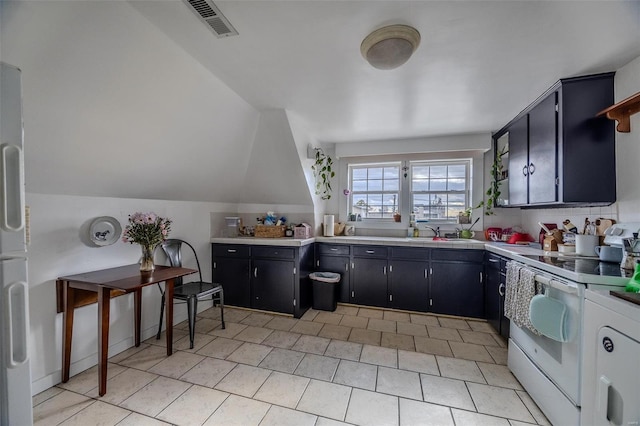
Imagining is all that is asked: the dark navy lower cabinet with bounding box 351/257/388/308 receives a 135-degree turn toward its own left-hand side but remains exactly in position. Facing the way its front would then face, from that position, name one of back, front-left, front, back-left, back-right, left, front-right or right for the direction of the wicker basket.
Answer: back-left

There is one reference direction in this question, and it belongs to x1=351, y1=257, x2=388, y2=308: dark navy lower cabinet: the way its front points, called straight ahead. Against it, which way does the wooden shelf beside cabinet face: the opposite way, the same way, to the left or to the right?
to the right

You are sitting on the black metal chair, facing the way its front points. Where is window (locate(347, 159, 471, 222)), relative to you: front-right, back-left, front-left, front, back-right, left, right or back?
front-left

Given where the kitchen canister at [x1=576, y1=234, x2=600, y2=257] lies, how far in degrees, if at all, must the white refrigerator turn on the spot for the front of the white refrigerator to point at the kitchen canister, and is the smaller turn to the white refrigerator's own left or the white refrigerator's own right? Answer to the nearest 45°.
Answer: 0° — it already faces it

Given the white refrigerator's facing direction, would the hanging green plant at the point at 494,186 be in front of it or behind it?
in front

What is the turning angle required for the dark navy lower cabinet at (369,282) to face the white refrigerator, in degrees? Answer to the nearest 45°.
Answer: approximately 45° to its right

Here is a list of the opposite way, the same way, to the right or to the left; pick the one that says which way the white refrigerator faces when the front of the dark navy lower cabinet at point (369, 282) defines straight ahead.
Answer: to the left

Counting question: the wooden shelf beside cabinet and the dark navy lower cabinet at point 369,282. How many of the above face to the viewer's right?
0

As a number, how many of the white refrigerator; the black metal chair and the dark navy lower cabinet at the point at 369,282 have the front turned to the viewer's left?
0

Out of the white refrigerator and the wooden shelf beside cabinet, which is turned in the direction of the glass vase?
the wooden shelf beside cabinet

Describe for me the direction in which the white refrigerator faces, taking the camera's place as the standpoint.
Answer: facing the viewer and to the right of the viewer

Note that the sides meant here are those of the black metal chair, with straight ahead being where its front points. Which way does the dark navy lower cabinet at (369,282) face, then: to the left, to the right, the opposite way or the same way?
to the right

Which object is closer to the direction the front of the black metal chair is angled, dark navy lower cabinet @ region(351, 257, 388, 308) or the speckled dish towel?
the speckled dish towel

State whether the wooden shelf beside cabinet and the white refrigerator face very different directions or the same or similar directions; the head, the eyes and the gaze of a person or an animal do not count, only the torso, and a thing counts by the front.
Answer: very different directions

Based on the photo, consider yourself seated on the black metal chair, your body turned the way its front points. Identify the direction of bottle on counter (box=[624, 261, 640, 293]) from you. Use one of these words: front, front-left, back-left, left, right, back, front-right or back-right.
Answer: front

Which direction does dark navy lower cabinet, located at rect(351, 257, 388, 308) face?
toward the camera

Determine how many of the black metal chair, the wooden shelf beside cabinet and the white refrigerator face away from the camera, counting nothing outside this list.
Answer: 0

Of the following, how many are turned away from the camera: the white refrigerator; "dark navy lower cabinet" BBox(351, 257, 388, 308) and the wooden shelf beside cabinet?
0

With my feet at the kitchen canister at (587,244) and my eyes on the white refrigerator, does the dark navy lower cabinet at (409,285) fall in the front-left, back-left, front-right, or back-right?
front-right
